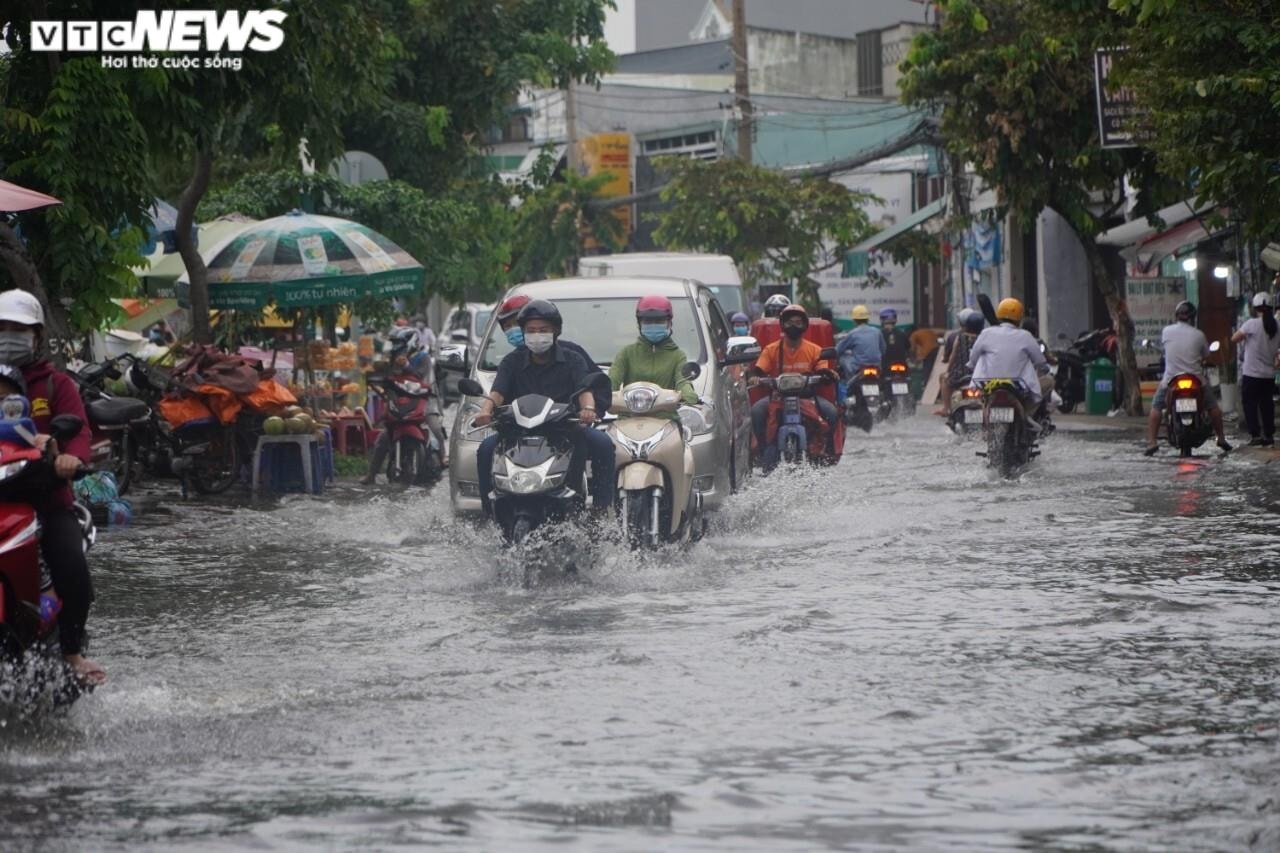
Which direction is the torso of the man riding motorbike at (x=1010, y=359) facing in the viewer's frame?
away from the camera

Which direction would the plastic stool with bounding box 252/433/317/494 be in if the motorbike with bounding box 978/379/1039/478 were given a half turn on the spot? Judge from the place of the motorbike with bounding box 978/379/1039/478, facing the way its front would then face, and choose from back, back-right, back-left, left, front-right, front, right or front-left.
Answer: right

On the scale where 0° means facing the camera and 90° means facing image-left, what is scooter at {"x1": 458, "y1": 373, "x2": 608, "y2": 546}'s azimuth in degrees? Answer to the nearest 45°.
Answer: approximately 0°

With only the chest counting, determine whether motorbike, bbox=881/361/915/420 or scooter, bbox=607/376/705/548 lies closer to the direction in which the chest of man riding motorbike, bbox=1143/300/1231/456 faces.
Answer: the motorbike

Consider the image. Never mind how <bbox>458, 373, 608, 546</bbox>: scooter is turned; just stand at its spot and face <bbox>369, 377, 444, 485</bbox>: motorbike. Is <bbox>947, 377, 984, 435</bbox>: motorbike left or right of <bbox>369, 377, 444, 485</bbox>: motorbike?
right

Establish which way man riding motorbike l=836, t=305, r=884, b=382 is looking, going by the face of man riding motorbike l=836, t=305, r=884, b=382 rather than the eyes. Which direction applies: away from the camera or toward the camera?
away from the camera

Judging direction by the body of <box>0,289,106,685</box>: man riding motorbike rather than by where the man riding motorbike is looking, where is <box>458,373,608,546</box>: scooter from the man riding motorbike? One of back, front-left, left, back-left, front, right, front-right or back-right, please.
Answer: back-left

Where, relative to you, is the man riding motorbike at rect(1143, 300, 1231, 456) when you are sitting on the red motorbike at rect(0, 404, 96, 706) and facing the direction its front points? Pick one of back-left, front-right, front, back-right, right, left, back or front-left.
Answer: back-left

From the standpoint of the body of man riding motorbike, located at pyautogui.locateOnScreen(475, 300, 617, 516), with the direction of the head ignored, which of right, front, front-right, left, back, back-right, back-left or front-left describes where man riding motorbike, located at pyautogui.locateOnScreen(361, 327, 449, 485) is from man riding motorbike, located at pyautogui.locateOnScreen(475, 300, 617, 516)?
back

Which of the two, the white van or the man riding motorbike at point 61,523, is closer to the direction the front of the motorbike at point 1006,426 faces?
the white van

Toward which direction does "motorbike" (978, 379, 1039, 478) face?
away from the camera

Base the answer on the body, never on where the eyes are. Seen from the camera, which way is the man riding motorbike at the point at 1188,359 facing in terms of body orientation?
away from the camera

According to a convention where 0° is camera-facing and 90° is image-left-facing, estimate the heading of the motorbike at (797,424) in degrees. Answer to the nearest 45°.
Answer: approximately 0°

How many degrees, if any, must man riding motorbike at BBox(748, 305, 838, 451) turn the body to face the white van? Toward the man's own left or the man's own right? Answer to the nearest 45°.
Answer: approximately 180°

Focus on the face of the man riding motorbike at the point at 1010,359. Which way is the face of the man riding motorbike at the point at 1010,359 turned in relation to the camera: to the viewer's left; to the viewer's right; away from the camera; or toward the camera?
away from the camera
